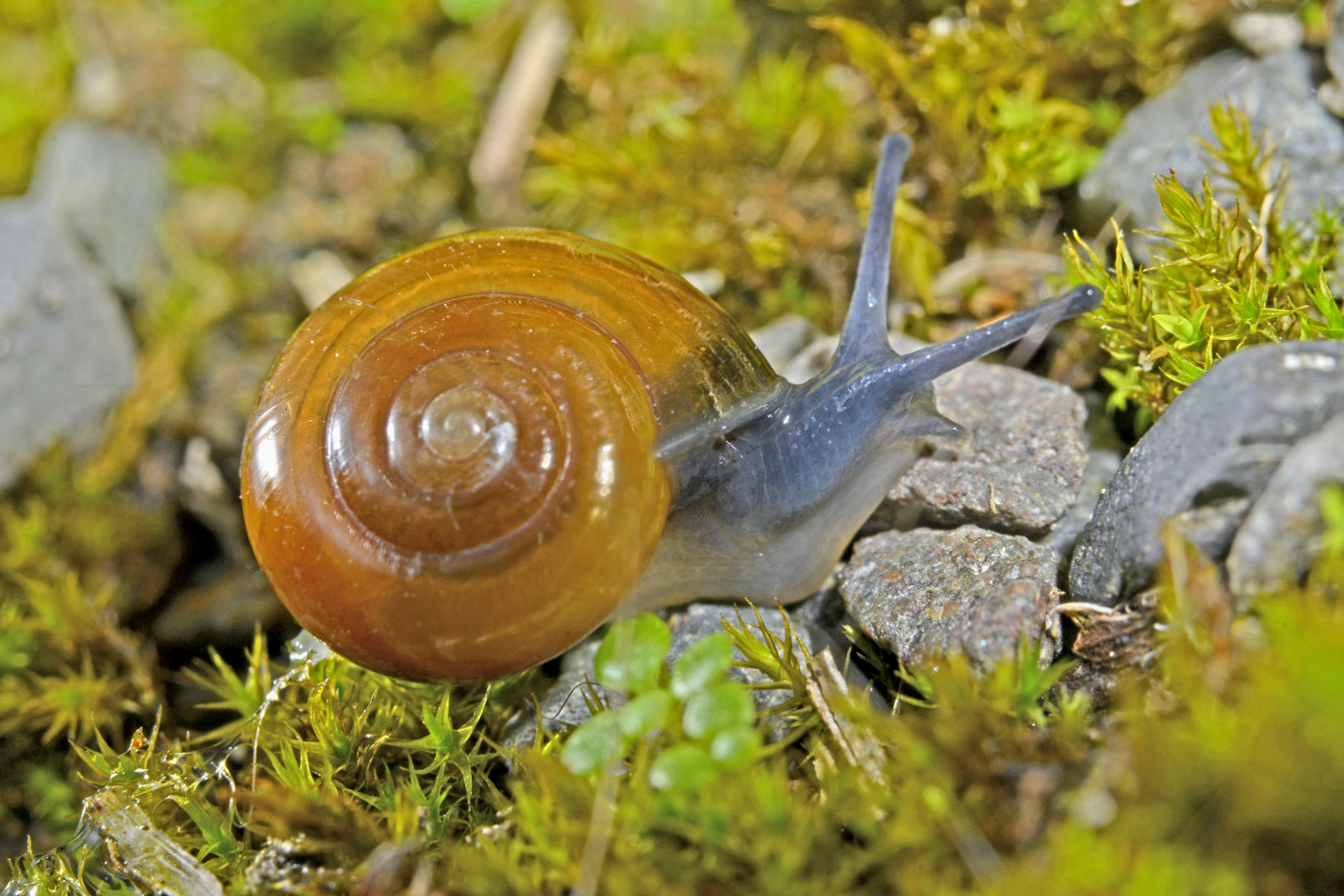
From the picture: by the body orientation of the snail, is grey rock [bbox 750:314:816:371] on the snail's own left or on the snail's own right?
on the snail's own left

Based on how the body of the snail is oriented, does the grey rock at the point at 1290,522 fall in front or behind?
in front

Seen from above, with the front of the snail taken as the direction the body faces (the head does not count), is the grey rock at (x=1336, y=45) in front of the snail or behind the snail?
in front

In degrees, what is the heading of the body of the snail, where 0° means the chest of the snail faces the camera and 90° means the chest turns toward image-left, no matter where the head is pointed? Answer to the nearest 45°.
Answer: approximately 270°

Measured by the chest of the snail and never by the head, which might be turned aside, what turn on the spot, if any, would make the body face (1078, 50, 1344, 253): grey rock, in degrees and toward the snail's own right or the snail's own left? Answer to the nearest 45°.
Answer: approximately 45° to the snail's own left
